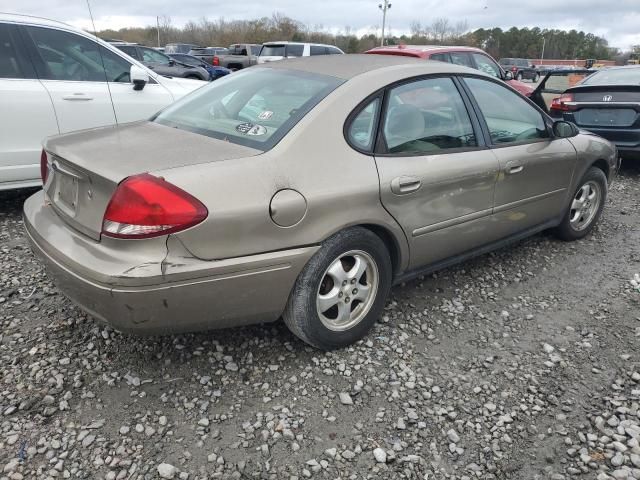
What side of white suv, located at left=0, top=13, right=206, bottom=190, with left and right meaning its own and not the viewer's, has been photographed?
right

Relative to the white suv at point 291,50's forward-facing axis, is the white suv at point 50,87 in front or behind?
behind

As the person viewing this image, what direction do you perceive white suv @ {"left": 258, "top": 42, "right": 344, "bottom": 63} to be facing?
facing away from the viewer and to the right of the viewer

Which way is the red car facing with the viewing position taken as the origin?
facing away from the viewer and to the right of the viewer

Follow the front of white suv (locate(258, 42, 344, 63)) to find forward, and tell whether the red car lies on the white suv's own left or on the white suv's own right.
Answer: on the white suv's own right

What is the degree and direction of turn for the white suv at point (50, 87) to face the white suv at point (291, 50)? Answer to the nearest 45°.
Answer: approximately 45° to its left

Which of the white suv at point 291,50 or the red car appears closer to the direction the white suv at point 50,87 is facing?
the red car

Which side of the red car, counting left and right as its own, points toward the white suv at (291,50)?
left
